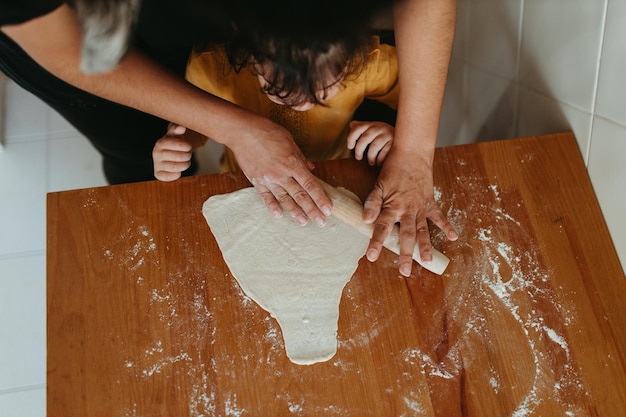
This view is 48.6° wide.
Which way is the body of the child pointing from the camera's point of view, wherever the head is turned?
toward the camera

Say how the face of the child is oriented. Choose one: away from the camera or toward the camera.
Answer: toward the camera
